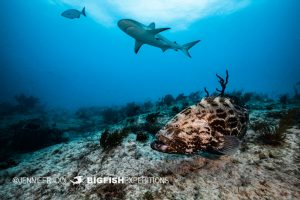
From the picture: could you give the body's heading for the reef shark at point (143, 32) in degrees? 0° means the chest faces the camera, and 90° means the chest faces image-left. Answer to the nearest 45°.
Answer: approximately 45°
